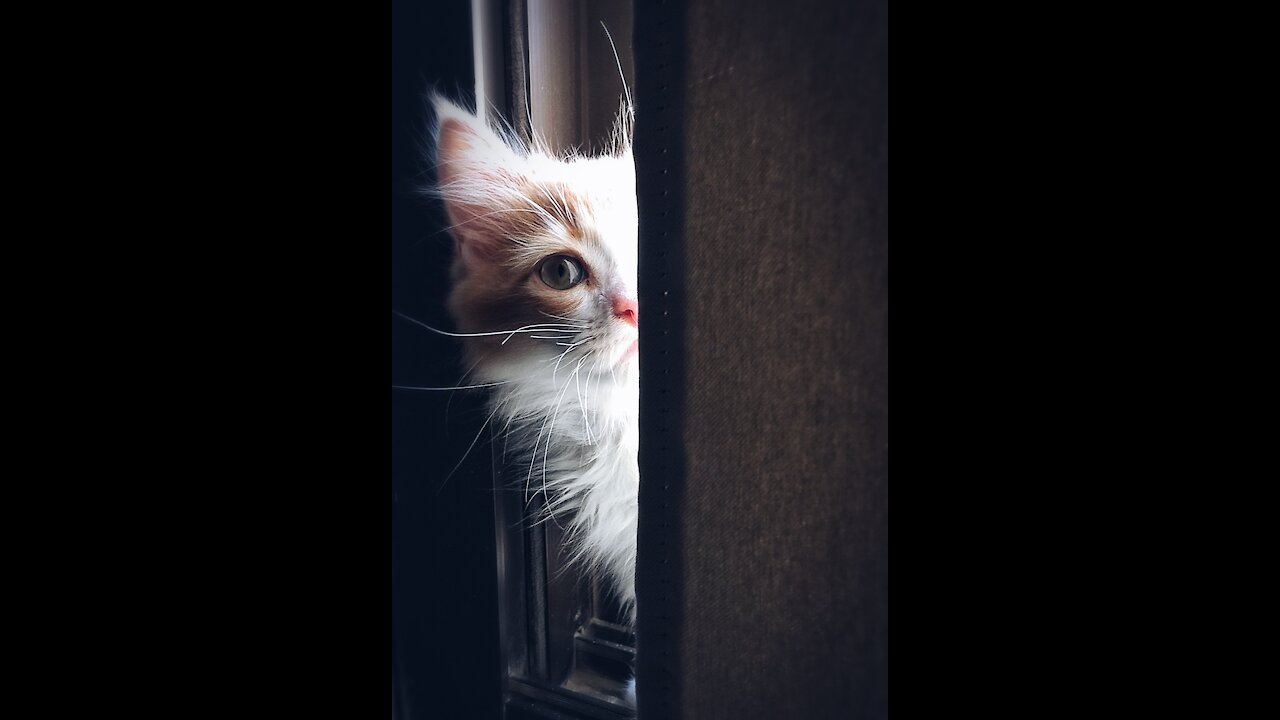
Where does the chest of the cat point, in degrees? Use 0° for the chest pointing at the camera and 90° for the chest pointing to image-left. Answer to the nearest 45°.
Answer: approximately 315°
